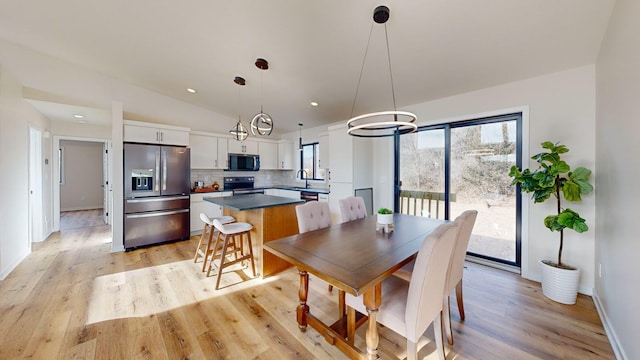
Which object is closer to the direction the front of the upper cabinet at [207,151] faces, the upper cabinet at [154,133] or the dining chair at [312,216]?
the dining chair

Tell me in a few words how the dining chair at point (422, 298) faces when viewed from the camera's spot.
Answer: facing away from the viewer and to the left of the viewer

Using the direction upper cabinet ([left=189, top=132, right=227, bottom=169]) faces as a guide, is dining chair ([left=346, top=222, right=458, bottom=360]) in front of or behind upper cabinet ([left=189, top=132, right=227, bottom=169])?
in front

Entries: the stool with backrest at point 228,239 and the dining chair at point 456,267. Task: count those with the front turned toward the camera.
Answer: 0

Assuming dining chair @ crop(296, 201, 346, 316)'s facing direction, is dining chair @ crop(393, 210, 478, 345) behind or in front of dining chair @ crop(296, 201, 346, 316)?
in front

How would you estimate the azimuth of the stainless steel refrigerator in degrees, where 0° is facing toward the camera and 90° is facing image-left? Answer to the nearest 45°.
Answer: approximately 315°

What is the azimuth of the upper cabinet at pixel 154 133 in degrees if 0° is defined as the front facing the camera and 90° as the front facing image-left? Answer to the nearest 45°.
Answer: approximately 315°

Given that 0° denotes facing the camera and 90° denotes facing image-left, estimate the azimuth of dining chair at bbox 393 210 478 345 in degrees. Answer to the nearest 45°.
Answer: approximately 135°

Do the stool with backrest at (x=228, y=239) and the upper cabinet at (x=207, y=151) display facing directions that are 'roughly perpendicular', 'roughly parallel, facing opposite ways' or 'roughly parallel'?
roughly perpendicular

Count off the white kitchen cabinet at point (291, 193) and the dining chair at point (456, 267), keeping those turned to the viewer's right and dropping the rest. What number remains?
0

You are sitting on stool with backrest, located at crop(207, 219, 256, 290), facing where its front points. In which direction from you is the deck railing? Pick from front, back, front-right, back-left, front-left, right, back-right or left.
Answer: front-right
